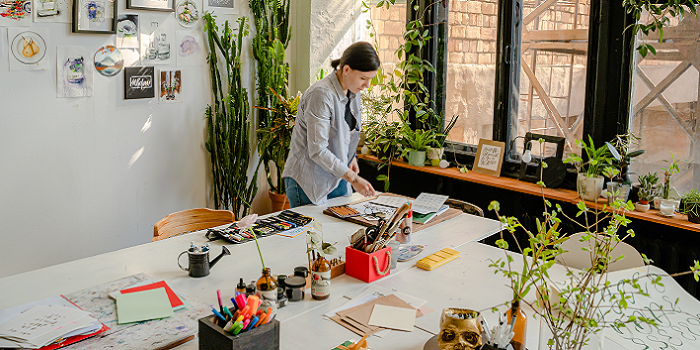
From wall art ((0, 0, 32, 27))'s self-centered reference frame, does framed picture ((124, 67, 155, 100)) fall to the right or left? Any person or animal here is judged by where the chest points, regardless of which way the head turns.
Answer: on its left

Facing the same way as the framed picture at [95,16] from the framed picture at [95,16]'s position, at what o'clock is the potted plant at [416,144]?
The potted plant is roughly at 9 o'clock from the framed picture.

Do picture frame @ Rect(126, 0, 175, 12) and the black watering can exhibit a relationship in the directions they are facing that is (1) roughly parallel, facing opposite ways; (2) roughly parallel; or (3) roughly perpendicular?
roughly perpendicular

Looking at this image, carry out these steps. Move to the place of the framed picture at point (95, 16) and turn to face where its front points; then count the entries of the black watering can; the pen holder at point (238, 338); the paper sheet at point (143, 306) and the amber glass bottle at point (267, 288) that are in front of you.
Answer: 4

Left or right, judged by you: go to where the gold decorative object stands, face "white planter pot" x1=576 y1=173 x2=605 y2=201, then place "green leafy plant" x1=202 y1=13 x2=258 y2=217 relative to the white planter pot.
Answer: left

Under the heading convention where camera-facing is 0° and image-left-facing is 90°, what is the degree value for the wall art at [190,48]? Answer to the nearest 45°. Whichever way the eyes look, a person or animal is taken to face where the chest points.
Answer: approximately 0°
